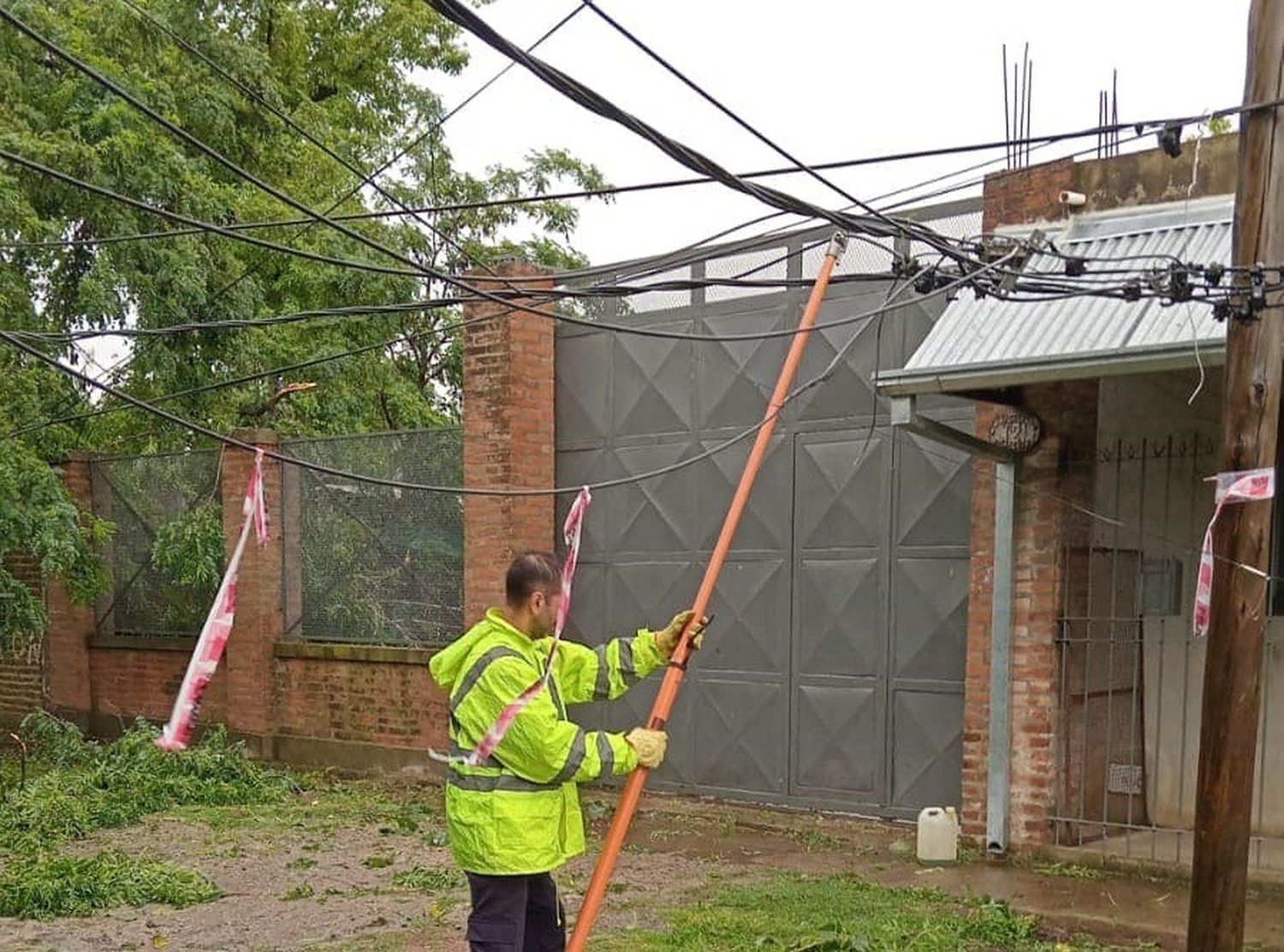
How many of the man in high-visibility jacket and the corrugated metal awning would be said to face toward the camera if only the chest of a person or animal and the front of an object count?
1

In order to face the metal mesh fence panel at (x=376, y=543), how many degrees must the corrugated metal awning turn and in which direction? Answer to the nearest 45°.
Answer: approximately 135° to its right

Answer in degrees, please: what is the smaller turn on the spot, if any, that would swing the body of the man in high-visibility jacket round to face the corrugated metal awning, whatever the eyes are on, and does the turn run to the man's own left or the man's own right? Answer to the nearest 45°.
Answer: approximately 45° to the man's own left

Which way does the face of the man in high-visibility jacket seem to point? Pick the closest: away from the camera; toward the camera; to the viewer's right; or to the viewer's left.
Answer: to the viewer's right

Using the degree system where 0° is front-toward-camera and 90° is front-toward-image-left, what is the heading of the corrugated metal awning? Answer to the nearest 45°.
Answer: approximately 0°

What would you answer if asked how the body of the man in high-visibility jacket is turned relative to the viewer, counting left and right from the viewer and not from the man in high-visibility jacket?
facing to the right of the viewer

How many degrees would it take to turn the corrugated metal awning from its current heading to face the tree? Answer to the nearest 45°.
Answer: approximately 135° to its right

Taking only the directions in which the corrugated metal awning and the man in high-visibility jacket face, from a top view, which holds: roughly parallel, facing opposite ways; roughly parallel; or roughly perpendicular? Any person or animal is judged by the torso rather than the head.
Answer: roughly perpendicular

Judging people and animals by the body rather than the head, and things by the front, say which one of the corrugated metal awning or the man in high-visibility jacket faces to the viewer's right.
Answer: the man in high-visibility jacket
